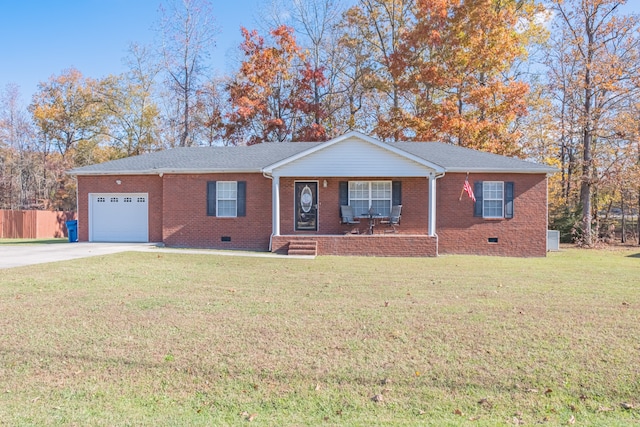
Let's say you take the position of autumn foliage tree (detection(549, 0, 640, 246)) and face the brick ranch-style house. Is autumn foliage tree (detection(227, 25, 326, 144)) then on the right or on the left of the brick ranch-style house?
right

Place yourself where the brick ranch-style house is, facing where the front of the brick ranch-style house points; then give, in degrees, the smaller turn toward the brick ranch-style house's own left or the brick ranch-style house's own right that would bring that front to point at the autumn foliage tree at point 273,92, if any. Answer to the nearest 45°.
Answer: approximately 180°

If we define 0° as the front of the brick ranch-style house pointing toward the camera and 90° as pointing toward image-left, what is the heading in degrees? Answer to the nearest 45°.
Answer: approximately 0°

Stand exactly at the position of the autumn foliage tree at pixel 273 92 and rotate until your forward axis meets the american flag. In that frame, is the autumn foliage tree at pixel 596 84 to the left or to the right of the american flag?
left

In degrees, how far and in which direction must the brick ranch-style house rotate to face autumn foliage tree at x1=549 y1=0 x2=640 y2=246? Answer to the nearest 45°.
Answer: approximately 135° to its left

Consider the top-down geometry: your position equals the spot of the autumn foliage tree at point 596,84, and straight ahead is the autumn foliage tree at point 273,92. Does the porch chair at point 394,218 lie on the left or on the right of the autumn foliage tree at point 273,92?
left

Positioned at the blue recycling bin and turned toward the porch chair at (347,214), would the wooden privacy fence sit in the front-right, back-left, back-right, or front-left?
back-left

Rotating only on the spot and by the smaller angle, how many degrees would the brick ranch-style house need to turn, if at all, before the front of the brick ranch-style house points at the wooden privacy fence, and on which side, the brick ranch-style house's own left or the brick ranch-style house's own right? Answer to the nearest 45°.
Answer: approximately 135° to the brick ranch-style house's own right

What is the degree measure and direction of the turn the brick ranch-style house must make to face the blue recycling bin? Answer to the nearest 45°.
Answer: approximately 90° to its right
